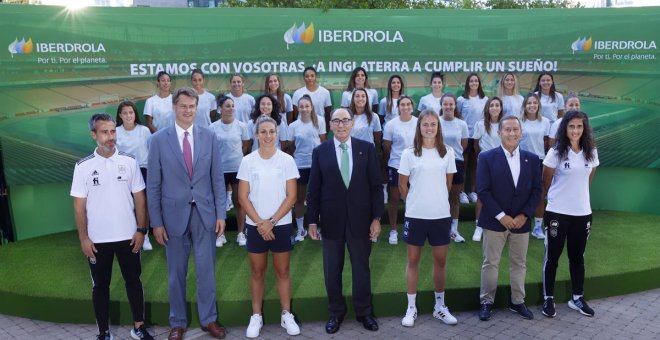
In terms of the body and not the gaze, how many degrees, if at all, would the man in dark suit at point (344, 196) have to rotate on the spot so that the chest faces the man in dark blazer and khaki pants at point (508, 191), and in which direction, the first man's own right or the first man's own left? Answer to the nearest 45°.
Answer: approximately 90° to the first man's own left

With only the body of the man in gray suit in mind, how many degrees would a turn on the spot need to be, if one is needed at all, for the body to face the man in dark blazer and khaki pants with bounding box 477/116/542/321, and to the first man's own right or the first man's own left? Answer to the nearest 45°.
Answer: approximately 90° to the first man's own left

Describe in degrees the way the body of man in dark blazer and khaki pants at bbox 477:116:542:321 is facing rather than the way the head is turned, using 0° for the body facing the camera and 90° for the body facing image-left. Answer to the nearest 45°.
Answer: approximately 0°

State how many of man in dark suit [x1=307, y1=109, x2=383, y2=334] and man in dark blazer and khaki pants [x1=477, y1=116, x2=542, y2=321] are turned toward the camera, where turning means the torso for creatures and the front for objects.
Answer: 2

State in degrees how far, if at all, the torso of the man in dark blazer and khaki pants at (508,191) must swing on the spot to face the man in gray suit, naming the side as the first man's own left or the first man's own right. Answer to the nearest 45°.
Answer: approximately 45° to the first man's own right

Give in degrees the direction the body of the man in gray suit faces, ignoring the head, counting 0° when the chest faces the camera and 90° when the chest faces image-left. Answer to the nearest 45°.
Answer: approximately 0°

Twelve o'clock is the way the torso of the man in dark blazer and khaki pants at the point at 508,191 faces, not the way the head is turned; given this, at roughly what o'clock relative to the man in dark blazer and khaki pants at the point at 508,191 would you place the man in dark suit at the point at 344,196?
the man in dark suit at the point at 344,196 is roughly at 2 o'clock from the man in dark blazer and khaki pants at the point at 508,191.
